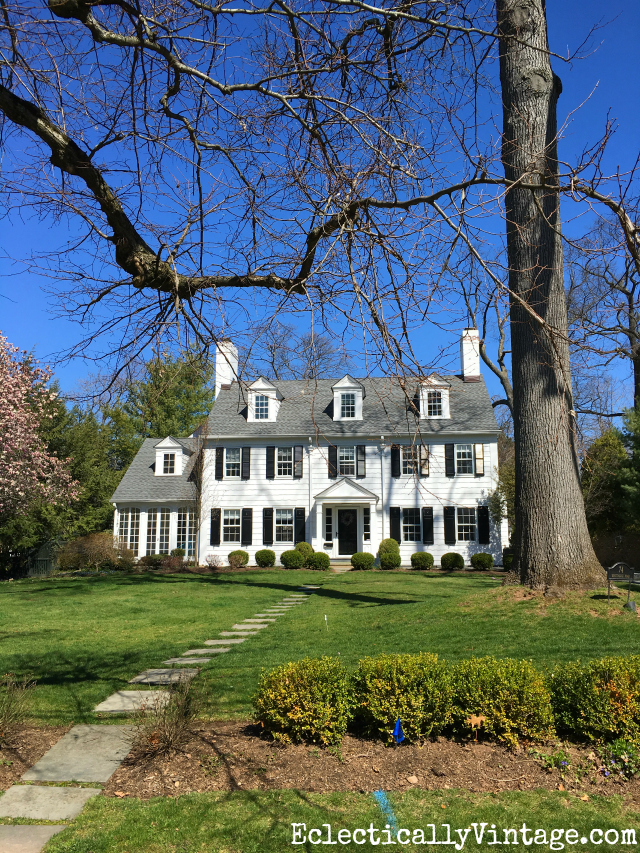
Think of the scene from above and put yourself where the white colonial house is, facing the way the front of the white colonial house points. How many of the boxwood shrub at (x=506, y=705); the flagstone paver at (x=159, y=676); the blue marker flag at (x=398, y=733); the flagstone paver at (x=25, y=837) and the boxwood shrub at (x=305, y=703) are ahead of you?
5

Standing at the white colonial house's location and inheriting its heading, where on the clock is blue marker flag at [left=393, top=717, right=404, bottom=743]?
The blue marker flag is roughly at 12 o'clock from the white colonial house.

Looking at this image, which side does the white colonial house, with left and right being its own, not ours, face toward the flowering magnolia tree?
right

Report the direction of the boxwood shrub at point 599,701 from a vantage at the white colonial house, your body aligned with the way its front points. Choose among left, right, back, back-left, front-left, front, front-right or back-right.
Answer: front

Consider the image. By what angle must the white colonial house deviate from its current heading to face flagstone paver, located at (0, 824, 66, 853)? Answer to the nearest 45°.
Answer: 0° — it already faces it

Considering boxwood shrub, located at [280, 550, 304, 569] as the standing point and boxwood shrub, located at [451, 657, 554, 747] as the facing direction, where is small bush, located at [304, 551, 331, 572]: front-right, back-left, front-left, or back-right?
front-left

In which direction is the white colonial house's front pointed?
toward the camera

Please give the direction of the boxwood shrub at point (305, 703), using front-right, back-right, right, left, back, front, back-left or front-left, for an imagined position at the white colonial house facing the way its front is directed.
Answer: front

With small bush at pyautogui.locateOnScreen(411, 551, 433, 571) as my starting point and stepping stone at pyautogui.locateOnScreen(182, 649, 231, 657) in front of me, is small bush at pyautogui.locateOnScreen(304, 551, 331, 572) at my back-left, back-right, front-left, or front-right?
front-right

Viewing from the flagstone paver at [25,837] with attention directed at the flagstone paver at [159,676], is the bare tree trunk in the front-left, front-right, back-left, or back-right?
front-right

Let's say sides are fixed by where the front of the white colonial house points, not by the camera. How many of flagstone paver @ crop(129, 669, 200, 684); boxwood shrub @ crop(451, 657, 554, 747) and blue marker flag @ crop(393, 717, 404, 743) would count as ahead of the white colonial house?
3

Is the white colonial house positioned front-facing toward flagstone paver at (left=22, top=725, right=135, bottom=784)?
yes

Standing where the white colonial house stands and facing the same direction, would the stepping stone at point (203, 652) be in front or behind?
in front

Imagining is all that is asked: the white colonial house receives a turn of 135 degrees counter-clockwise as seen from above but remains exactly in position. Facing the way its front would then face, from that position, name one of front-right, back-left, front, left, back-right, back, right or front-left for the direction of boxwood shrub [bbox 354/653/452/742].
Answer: back-right

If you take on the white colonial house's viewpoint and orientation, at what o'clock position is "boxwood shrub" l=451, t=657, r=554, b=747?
The boxwood shrub is roughly at 12 o'clock from the white colonial house.

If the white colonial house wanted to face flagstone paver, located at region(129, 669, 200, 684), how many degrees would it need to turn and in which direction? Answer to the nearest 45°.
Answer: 0° — it already faces it
